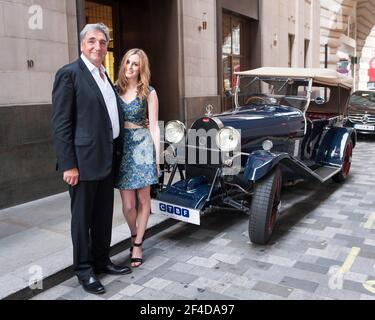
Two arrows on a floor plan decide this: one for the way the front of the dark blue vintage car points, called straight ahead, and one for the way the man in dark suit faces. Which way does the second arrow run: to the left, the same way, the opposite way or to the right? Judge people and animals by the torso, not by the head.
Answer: to the left

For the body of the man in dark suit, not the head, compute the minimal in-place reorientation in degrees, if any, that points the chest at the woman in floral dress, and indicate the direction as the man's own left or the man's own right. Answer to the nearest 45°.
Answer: approximately 90° to the man's own left

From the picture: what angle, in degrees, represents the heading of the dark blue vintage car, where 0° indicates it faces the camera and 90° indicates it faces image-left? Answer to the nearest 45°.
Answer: approximately 45°

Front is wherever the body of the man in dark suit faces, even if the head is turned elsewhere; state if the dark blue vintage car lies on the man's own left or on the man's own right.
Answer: on the man's own left

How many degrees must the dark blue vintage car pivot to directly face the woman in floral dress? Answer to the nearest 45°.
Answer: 0° — it already faces them
